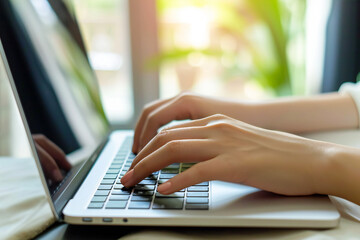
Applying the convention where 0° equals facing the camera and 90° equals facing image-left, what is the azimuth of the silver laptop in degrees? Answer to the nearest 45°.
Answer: approximately 270°
